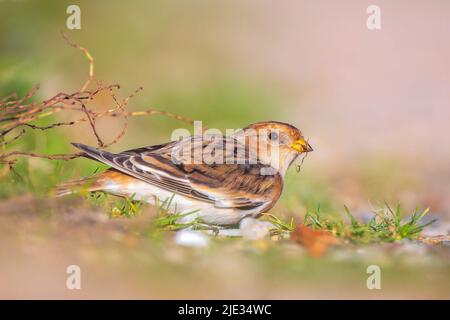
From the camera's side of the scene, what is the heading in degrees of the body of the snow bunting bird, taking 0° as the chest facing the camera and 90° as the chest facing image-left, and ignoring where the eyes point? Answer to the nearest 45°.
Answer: approximately 270°
